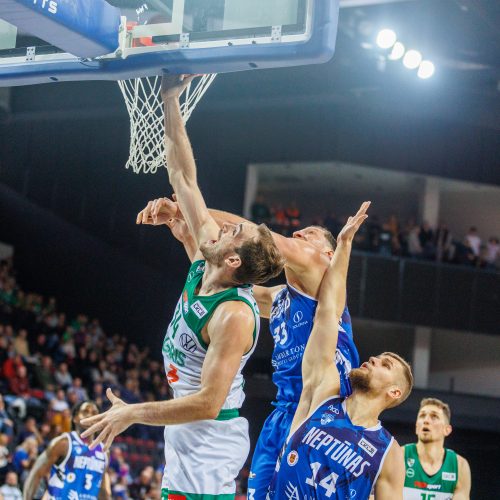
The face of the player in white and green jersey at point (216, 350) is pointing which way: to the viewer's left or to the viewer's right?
to the viewer's left

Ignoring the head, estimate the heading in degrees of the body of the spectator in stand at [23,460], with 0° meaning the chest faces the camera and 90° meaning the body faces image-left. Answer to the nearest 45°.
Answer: approximately 315°

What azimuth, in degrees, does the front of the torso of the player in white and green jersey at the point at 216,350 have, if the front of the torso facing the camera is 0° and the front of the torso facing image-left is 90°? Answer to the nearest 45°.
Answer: approximately 90°

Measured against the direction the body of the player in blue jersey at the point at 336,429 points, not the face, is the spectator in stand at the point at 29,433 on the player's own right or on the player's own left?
on the player's own right

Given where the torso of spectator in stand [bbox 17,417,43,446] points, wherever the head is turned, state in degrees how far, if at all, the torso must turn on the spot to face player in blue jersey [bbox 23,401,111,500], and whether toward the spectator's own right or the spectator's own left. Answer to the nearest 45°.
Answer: approximately 45° to the spectator's own right

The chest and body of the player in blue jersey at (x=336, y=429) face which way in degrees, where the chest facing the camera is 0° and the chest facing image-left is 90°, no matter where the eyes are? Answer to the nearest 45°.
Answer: approximately 45°

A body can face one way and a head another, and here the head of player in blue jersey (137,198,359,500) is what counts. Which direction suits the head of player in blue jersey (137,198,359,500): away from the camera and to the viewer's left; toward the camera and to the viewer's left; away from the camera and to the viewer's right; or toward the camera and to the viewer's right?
toward the camera and to the viewer's left

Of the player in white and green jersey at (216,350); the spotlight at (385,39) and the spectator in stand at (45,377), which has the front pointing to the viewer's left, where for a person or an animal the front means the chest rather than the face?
the player in white and green jersey

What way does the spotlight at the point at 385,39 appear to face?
toward the camera

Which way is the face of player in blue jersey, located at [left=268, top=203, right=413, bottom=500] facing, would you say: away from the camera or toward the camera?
toward the camera
